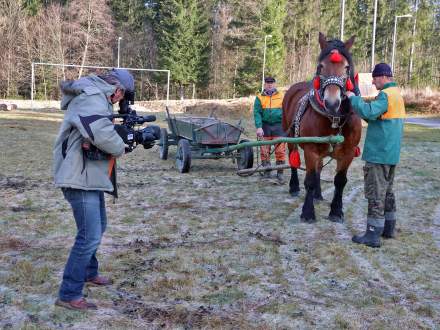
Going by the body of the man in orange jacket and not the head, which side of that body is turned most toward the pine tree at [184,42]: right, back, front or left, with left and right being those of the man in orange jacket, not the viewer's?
back

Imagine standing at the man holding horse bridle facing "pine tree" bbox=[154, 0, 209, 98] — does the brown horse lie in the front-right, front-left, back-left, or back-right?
front-left

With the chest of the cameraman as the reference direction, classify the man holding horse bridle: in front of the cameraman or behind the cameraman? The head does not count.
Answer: in front

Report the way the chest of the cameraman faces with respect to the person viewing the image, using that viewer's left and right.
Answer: facing to the right of the viewer

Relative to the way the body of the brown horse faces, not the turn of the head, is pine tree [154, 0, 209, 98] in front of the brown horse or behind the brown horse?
behind

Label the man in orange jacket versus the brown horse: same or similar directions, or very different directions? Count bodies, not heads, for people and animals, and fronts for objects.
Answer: same or similar directions

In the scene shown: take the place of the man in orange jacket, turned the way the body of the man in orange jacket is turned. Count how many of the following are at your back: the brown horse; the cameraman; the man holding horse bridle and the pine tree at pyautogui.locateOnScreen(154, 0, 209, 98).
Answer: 1

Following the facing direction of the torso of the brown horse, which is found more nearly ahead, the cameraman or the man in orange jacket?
the cameraman

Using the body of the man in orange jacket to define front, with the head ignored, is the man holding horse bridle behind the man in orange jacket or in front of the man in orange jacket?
in front

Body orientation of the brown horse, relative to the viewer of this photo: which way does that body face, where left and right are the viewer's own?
facing the viewer

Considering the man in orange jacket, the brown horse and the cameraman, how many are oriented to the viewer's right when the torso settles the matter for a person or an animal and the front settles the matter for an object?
1

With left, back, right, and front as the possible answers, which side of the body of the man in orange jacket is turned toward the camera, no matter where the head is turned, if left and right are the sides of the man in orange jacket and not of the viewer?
front

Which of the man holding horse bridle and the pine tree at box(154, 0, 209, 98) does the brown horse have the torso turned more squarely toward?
the man holding horse bridle

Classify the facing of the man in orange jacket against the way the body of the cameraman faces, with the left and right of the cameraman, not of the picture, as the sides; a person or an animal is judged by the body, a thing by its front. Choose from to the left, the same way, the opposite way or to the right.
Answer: to the right

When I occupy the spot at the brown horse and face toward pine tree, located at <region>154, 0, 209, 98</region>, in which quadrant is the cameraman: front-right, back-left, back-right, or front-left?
back-left

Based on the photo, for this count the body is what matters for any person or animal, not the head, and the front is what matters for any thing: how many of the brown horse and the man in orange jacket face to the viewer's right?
0

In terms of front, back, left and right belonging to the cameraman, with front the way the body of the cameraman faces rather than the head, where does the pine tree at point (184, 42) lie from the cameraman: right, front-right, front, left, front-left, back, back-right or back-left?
left
